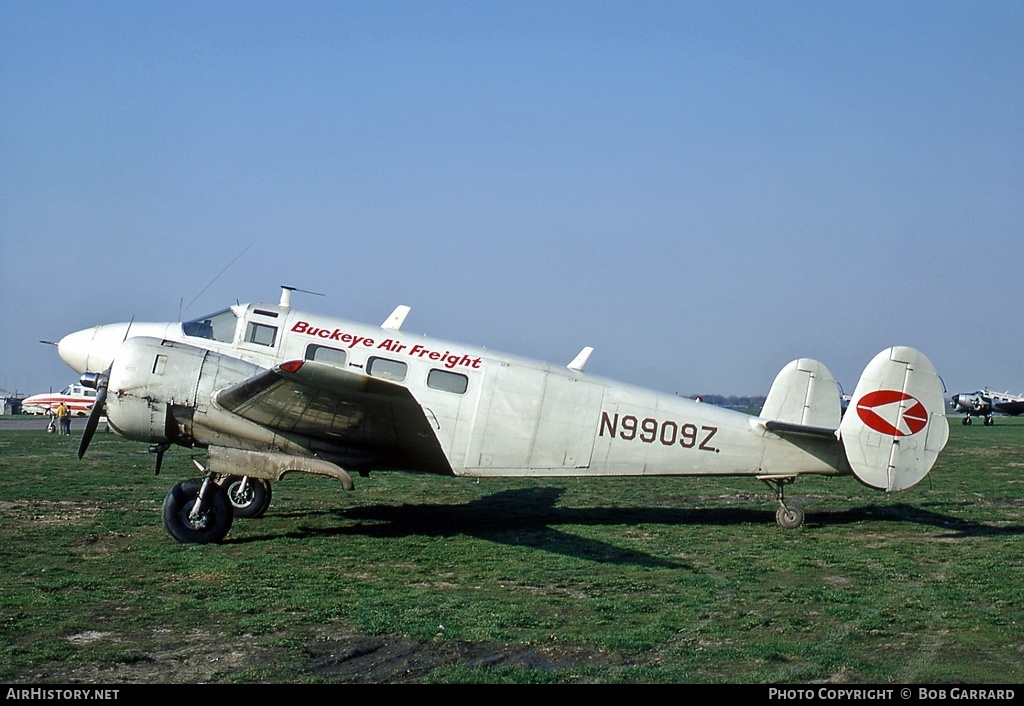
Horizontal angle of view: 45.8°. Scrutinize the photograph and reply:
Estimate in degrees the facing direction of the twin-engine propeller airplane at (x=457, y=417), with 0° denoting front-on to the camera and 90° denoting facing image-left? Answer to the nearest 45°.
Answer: approximately 90°
